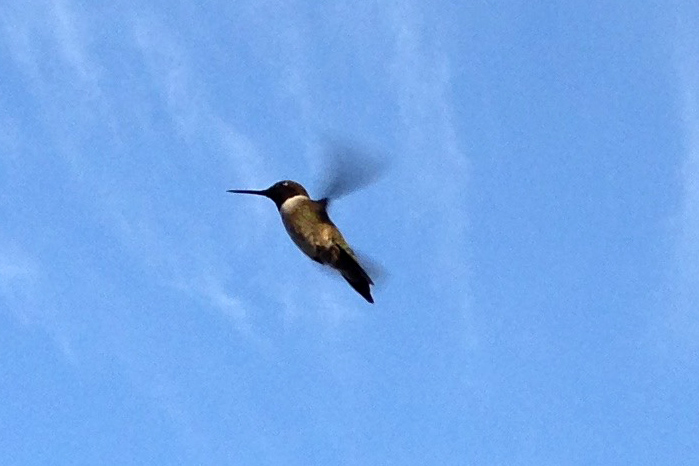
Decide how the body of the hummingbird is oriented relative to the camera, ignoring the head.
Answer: to the viewer's left
